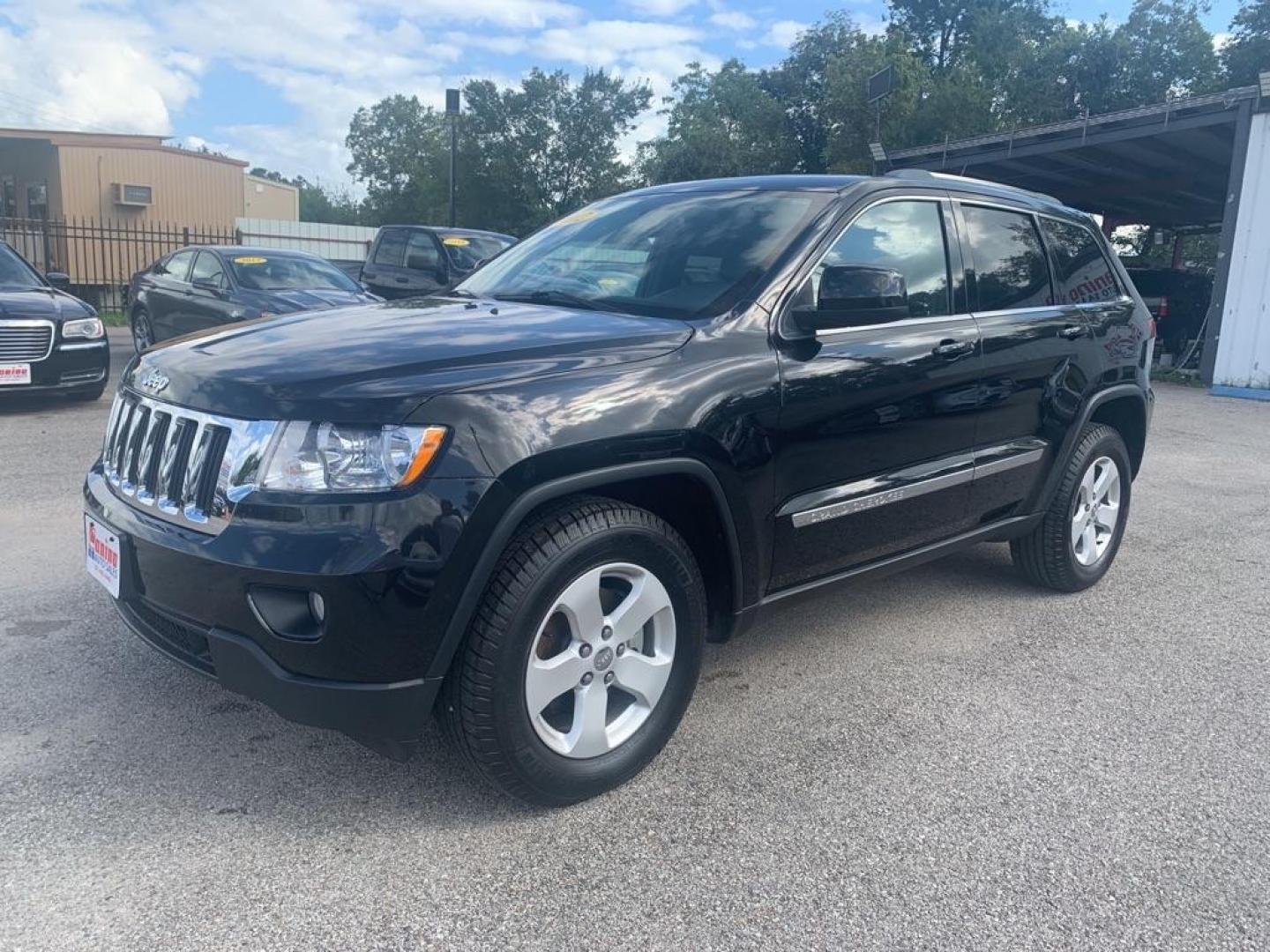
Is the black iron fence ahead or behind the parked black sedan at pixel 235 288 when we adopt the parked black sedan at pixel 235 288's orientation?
behind

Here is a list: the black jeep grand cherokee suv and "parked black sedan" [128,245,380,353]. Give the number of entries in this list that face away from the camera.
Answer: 0

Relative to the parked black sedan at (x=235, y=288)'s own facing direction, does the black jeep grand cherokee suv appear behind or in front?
in front

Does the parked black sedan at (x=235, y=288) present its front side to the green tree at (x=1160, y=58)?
no

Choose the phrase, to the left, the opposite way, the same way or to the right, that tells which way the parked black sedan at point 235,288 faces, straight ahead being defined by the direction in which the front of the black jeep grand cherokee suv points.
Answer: to the left

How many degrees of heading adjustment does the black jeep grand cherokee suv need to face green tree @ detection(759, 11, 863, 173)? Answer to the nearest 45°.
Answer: approximately 135° to its right

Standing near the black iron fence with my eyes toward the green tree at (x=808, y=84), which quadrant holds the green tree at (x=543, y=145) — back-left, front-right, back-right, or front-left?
front-left

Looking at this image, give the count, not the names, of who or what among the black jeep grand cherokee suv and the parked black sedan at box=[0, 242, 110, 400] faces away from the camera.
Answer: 0

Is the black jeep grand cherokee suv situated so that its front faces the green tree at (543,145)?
no

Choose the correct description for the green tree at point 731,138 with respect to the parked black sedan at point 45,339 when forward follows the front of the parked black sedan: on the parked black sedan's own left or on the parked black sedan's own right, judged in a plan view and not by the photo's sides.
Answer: on the parked black sedan's own left

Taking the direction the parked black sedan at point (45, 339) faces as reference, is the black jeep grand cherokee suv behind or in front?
in front

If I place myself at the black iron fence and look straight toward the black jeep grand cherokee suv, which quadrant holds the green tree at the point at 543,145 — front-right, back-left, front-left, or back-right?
back-left

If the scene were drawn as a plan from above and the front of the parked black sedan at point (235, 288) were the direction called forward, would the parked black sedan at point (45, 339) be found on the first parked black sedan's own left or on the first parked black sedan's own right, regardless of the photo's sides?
on the first parked black sedan's own right

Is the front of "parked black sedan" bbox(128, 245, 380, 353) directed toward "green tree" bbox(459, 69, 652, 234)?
no

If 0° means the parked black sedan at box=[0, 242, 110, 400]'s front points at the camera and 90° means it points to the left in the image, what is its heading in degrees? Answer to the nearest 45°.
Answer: approximately 315°

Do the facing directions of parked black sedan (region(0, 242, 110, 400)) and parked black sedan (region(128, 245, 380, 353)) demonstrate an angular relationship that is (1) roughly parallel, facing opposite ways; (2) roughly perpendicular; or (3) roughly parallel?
roughly parallel

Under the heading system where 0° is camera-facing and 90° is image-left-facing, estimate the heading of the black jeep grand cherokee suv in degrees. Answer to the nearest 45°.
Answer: approximately 45°

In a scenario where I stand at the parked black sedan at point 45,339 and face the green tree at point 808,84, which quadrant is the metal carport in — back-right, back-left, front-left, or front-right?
front-right
